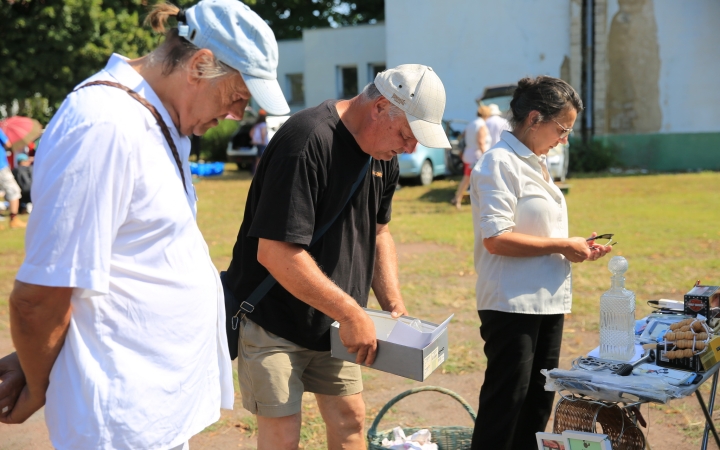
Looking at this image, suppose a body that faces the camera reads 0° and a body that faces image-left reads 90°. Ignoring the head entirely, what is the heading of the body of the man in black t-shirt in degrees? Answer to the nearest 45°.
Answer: approximately 315°

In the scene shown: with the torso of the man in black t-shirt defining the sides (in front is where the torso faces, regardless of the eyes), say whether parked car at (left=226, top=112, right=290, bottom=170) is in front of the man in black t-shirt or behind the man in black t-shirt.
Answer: behind

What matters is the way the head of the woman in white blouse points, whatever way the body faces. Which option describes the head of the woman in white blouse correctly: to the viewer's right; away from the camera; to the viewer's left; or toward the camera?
to the viewer's right

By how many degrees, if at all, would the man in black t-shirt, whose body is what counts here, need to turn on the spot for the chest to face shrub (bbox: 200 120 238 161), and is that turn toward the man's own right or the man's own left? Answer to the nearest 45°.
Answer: approximately 135° to the man's own left

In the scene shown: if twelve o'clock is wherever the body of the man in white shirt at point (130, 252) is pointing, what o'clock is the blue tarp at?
The blue tarp is roughly at 9 o'clock from the man in white shirt.

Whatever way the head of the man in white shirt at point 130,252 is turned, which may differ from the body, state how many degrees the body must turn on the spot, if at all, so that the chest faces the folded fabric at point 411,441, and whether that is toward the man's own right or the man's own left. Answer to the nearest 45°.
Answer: approximately 45° to the man's own left

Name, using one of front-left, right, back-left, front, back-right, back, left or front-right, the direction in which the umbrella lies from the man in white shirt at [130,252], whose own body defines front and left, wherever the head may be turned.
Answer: left

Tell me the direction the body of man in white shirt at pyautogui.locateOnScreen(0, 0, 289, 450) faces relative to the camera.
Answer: to the viewer's right

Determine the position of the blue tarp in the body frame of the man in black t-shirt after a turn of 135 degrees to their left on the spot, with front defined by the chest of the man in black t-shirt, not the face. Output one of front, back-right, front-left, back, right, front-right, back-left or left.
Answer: front

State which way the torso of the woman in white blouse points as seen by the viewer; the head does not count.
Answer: to the viewer's right

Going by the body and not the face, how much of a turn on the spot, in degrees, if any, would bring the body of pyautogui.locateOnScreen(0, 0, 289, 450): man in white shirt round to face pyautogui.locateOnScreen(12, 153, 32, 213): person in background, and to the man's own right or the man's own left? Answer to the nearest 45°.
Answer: approximately 90° to the man's own left

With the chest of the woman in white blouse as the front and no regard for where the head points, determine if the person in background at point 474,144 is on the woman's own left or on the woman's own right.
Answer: on the woman's own left

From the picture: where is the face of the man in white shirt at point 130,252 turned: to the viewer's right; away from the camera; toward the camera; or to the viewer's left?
to the viewer's right
